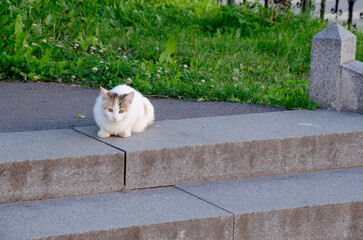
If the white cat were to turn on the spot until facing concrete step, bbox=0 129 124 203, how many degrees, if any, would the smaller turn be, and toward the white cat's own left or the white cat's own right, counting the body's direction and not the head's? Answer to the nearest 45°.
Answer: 0° — it already faces it

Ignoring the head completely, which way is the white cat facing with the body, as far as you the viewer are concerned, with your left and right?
facing the viewer and to the left of the viewer

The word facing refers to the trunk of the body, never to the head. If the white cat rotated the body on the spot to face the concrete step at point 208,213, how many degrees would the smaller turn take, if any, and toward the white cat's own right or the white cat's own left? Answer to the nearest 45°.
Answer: approximately 90° to the white cat's own left
